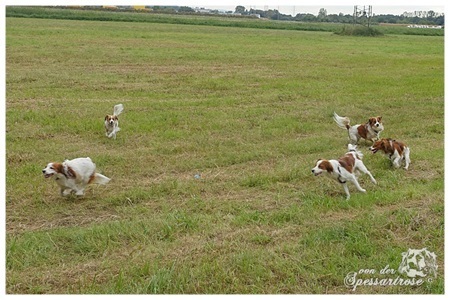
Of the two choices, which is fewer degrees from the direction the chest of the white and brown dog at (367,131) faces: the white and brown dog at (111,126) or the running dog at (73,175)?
the running dog

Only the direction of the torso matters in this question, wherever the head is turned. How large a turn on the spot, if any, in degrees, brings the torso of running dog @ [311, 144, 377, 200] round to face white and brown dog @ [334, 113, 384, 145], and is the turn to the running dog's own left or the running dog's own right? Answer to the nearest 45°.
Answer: approximately 135° to the running dog's own right

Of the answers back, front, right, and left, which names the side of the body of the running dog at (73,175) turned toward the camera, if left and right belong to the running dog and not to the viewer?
left

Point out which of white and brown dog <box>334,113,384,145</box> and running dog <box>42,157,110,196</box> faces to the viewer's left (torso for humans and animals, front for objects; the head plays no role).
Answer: the running dog

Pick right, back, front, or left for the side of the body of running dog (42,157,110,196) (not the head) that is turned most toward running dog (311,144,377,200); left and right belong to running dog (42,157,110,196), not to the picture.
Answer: back

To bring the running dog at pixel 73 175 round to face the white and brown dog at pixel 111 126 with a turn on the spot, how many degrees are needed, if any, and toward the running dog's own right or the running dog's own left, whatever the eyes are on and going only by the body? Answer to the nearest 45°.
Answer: approximately 90° to the running dog's own right

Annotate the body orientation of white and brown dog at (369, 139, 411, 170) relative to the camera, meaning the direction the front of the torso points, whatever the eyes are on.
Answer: to the viewer's left

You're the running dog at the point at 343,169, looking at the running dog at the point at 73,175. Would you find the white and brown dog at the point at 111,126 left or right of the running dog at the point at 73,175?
right
